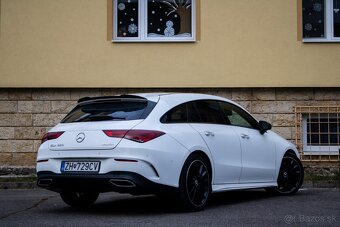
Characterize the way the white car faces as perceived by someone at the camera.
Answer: facing away from the viewer and to the right of the viewer

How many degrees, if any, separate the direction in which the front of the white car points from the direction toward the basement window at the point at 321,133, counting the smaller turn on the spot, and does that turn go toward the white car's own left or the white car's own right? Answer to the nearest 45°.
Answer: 0° — it already faces it
